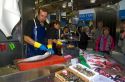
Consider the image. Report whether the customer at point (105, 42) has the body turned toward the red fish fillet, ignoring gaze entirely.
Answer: yes

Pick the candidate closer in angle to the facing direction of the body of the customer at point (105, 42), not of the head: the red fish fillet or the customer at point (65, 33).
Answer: the red fish fillet
